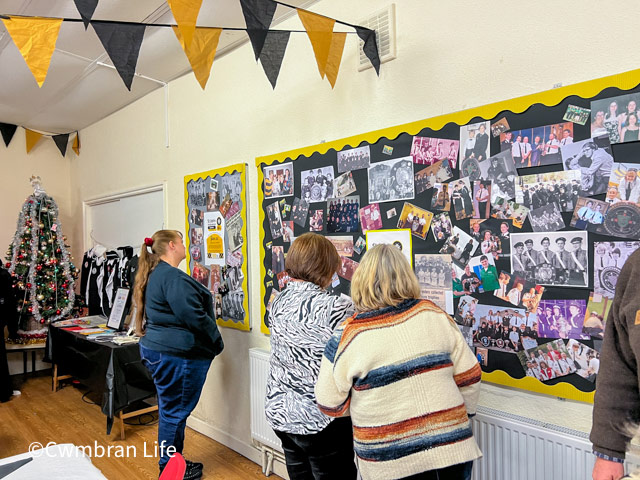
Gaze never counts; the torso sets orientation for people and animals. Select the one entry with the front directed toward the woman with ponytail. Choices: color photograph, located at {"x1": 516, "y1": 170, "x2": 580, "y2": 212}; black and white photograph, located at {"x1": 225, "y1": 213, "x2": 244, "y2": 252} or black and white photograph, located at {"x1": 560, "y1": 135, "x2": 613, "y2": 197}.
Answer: black and white photograph, located at {"x1": 225, "y1": 213, "x2": 244, "y2": 252}

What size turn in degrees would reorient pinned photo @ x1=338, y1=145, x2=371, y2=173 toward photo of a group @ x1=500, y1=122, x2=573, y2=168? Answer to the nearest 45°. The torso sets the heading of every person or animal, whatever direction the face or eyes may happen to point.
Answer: approximately 90° to its left

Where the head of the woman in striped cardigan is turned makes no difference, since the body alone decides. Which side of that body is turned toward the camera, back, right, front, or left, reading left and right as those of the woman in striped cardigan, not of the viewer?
back

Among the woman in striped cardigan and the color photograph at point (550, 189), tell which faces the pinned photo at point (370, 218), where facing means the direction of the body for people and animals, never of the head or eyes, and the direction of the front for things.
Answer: the woman in striped cardigan

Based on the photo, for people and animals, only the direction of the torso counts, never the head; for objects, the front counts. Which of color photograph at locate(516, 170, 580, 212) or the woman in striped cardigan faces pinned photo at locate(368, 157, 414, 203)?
the woman in striped cardigan

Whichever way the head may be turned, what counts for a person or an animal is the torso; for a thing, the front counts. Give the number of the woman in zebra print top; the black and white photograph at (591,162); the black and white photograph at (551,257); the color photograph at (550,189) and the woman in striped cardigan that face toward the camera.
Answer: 3

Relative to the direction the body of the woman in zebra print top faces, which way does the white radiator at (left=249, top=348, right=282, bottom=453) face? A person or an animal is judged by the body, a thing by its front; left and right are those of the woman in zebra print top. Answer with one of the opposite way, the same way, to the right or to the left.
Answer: the opposite way

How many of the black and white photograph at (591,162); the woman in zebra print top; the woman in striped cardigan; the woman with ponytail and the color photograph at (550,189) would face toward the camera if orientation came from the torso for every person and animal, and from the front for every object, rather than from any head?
2

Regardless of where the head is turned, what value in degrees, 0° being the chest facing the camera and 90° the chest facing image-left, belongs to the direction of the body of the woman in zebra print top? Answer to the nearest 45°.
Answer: approximately 225°

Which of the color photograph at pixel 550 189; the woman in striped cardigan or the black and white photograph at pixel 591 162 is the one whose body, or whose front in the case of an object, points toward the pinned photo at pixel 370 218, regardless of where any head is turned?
the woman in striped cardigan

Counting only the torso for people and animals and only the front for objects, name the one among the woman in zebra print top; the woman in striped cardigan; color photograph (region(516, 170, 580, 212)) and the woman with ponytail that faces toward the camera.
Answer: the color photograph

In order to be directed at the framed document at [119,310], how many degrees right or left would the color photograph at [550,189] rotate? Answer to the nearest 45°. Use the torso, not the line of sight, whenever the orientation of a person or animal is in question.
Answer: approximately 90° to its right

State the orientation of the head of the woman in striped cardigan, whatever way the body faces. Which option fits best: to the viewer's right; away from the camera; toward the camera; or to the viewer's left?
away from the camera
